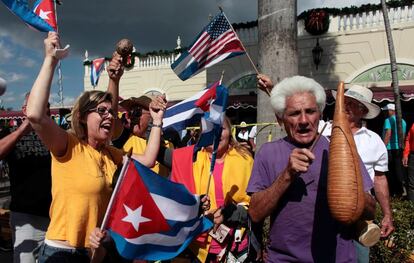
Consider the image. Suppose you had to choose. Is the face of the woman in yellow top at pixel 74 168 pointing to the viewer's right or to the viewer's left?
to the viewer's right

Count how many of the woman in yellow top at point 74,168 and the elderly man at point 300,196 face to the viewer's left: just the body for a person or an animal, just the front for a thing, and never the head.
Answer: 0

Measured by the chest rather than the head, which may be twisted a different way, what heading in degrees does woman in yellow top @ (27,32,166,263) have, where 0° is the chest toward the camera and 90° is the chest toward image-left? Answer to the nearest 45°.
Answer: approximately 315°

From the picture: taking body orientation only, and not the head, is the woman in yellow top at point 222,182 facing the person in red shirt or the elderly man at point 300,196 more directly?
the elderly man

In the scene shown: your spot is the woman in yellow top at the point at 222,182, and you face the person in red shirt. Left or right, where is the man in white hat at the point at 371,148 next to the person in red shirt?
right

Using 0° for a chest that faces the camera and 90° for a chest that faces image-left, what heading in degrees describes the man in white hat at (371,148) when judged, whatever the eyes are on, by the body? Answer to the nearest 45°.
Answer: approximately 45°

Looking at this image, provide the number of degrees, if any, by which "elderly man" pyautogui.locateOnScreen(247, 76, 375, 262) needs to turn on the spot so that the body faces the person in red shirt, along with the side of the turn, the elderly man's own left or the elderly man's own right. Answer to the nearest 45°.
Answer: approximately 180°

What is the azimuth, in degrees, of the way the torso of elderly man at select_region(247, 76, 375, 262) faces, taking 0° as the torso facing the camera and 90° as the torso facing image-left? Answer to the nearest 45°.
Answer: approximately 0°

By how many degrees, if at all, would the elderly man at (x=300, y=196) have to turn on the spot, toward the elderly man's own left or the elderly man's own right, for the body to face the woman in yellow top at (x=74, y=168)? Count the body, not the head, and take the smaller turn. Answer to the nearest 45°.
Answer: approximately 90° to the elderly man's own right
